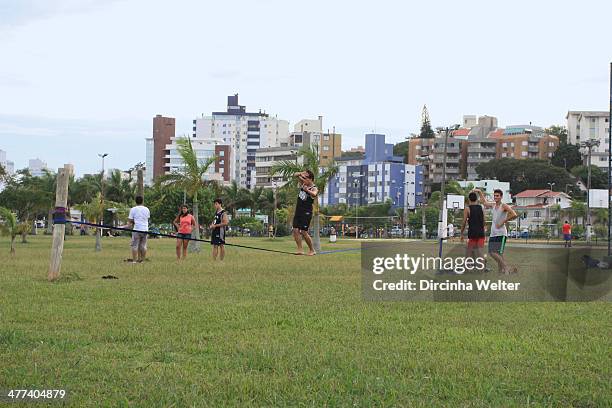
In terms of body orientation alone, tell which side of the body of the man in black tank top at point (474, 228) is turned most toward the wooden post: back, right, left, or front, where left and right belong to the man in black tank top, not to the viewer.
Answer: left

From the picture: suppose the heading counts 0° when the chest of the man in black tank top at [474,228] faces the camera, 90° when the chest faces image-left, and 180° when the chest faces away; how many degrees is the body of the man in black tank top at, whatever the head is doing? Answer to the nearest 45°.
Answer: approximately 180°

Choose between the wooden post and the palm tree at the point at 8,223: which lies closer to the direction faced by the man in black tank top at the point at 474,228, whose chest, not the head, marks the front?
the palm tree
